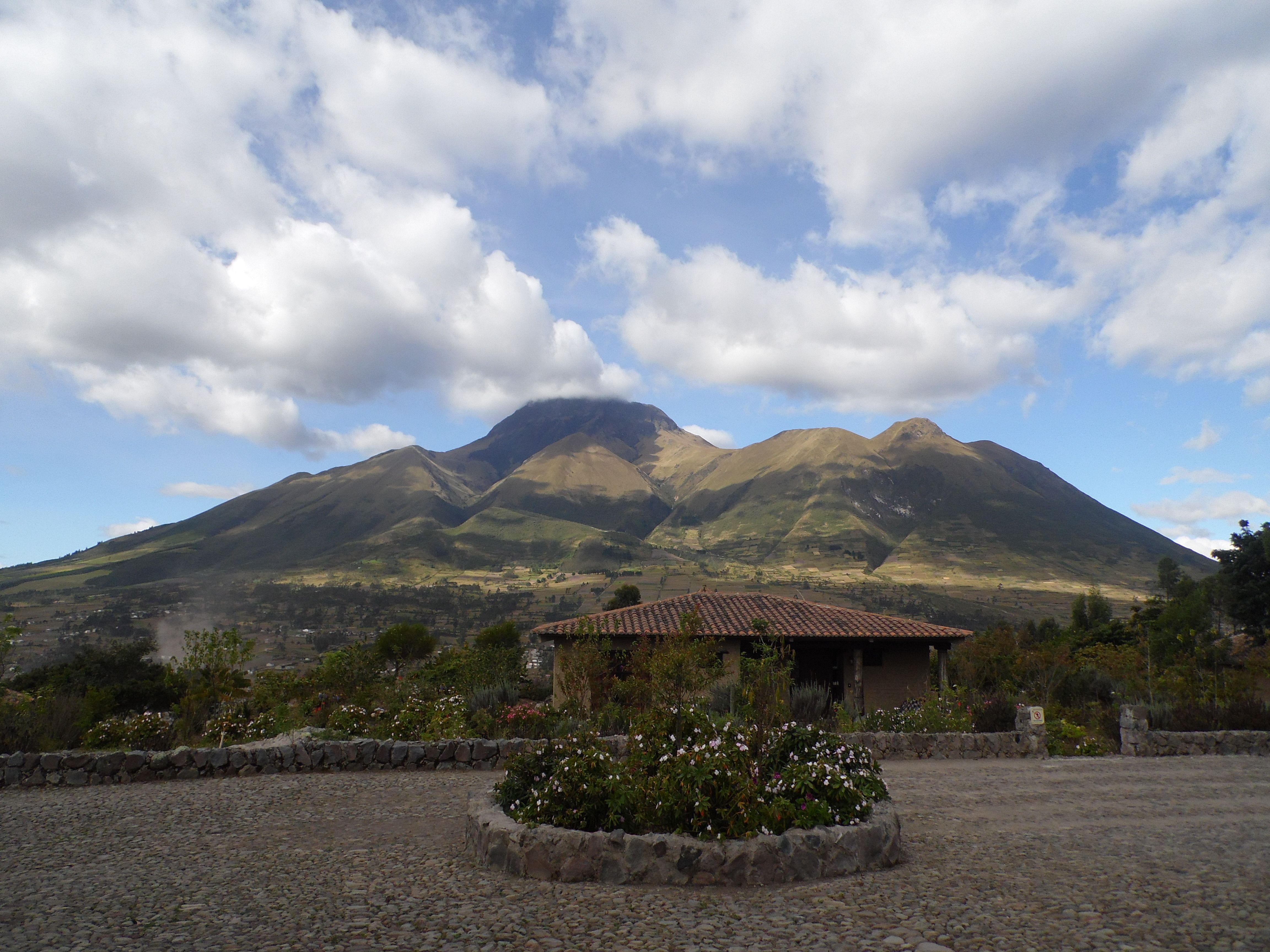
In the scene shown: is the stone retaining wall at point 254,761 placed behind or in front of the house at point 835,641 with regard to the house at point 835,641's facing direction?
in front

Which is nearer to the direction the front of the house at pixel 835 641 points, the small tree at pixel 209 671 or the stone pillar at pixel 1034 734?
the stone pillar

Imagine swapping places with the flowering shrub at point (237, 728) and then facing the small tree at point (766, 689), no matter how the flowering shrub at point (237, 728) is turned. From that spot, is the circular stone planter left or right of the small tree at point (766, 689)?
right

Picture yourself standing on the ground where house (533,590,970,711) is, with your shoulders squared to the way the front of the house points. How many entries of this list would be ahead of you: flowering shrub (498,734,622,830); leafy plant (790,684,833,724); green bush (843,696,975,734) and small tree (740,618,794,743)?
4

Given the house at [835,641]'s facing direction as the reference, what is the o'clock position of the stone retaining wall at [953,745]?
The stone retaining wall is roughly at 12 o'clock from the house.

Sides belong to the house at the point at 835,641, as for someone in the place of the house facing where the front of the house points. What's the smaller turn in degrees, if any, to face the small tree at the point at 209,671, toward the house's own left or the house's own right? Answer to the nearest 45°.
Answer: approximately 45° to the house's own right

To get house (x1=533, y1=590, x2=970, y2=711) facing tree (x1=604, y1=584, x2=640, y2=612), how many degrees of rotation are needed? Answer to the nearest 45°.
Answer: approximately 135° to its right

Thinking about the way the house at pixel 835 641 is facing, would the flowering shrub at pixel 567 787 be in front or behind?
in front

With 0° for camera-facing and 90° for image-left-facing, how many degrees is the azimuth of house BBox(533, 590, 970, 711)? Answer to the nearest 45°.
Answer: approximately 0°

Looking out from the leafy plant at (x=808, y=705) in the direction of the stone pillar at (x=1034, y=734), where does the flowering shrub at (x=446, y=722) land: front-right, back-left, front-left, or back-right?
back-right

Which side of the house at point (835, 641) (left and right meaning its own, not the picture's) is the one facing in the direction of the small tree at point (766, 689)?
front

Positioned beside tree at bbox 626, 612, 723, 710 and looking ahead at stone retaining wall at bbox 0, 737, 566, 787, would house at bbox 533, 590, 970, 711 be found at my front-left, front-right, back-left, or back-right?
back-right

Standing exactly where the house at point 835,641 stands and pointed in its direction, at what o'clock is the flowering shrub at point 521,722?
The flowering shrub is roughly at 1 o'clock from the house.

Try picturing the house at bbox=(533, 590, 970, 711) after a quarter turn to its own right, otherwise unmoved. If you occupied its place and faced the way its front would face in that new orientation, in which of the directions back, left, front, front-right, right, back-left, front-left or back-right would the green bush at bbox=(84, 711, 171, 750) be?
front-left

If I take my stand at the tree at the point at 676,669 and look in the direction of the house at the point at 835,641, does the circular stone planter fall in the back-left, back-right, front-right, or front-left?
back-right
